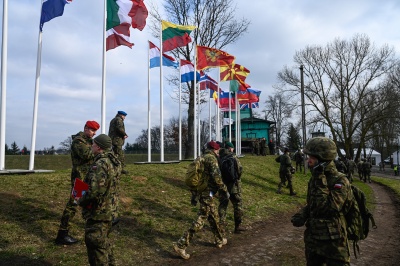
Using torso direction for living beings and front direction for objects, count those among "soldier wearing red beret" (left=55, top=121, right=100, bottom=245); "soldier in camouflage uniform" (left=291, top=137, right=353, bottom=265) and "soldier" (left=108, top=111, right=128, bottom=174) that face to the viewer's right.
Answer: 2

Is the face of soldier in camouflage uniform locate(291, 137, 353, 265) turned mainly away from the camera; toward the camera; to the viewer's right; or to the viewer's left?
to the viewer's left

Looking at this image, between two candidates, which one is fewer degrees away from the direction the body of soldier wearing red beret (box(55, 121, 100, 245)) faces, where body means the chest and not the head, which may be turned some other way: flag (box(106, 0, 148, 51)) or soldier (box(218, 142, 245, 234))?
the soldier

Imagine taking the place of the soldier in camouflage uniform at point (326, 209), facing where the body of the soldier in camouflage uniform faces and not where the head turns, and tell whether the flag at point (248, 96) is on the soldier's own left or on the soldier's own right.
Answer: on the soldier's own right

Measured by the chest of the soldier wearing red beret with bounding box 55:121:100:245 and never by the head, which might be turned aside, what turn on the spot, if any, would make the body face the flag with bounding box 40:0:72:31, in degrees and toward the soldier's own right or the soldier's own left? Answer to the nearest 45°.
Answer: approximately 90° to the soldier's own left

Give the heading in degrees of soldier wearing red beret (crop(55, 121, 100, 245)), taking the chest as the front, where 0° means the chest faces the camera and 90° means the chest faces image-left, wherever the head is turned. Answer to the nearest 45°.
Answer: approximately 270°

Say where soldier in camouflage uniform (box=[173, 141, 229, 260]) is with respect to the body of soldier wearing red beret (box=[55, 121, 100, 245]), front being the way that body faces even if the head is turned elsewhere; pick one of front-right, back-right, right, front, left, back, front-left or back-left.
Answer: front

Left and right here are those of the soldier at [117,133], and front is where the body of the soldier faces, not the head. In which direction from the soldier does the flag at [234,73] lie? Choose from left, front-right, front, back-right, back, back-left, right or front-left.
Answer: front-left

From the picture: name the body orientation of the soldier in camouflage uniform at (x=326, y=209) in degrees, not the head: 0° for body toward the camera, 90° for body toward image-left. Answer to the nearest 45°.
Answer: approximately 90°

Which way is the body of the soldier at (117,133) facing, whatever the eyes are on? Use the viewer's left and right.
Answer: facing to the right of the viewer
